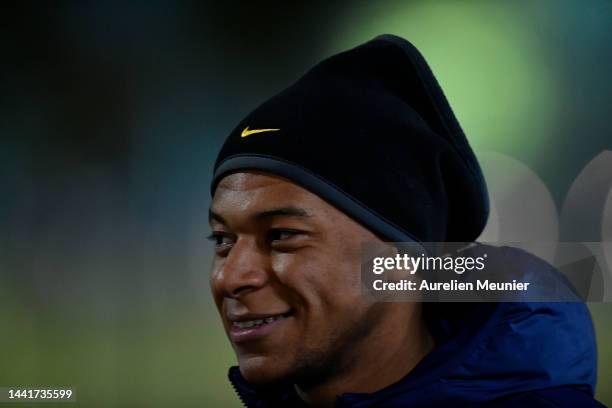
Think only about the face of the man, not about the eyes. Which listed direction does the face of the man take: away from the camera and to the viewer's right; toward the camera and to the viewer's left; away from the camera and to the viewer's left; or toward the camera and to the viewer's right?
toward the camera and to the viewer's left

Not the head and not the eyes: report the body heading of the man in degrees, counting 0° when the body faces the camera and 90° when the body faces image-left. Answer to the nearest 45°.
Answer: approximately 45°
